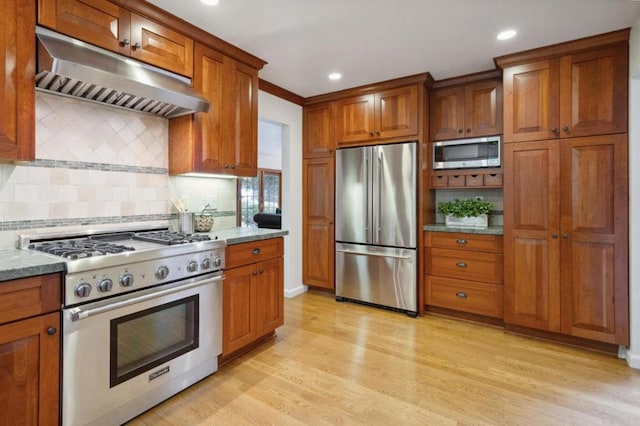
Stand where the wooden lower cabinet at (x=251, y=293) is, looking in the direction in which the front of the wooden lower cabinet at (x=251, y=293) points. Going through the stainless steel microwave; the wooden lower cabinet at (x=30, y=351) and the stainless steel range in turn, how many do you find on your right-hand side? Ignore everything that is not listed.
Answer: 2

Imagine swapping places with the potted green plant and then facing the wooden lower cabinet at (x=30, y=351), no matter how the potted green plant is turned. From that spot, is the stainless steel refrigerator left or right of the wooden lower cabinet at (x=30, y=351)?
right

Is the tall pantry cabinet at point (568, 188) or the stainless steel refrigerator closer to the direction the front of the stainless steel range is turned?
the tall pantry cabinet

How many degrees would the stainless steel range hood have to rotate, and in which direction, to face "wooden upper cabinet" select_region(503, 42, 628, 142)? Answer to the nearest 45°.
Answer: approximately 45° to its left

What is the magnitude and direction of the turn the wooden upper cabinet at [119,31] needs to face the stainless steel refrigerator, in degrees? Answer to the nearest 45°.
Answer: approximately 45° to its left

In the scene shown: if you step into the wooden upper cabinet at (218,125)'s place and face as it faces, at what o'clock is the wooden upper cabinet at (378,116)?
the wooden upper cabinet at (378,116) is roughly at 10 o'clock from the wooden upper cabinet at (218,125).

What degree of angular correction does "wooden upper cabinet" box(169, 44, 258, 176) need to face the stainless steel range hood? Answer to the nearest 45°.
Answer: approximately 90° to its right

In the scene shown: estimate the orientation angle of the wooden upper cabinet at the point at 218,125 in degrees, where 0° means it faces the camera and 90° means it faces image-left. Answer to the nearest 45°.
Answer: approximately 315°

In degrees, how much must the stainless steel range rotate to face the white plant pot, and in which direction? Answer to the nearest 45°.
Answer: approximately 45° to its left
